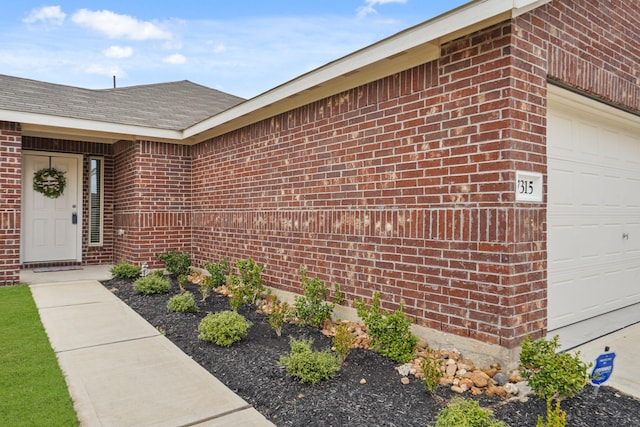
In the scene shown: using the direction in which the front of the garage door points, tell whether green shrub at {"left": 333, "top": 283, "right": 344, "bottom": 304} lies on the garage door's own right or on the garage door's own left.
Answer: on the garage door's own right

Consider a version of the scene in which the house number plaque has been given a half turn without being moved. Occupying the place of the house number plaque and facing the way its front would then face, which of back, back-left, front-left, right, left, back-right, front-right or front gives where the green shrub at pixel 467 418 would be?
back-left

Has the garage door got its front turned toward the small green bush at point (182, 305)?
no

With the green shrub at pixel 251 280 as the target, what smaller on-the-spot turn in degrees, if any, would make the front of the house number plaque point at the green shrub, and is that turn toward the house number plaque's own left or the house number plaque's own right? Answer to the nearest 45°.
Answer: approximately 135° to the house number plaque's own right

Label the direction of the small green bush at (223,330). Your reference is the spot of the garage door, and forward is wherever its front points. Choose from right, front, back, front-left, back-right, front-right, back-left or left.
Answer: right

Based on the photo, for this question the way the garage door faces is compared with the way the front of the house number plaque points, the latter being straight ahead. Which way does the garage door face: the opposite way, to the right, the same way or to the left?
the same way

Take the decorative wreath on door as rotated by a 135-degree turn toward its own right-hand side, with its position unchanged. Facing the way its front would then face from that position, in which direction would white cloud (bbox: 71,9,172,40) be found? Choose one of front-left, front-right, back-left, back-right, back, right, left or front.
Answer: front-right

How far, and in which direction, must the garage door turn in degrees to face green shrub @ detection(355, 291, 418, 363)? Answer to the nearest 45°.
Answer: approximately 90° to its right

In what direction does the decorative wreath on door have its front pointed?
toward the camera

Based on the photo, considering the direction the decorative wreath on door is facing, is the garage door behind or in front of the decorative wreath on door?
in front

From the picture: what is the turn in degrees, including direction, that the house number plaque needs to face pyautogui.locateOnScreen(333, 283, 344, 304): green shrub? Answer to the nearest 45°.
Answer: approximately 135° to its right

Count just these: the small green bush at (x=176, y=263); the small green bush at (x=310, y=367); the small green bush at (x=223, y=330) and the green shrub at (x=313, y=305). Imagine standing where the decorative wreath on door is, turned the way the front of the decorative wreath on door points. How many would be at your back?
0

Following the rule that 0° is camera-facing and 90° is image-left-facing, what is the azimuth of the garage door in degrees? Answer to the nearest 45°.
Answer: approximately 315°

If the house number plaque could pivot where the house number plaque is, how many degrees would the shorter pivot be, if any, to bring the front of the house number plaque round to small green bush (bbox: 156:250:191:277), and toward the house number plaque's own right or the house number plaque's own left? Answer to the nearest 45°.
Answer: approximately 135° to the house number plaque's own right

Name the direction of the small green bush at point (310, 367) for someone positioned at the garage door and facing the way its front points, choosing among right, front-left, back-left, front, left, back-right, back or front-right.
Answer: right

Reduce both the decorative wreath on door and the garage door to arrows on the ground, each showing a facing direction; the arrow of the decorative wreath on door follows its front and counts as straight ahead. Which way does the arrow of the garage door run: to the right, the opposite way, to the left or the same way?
the same way
